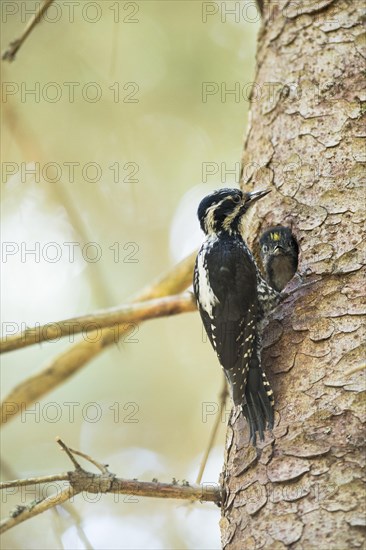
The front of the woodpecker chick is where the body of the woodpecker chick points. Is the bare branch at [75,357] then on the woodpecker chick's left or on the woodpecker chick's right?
on the woodpecker chick's right

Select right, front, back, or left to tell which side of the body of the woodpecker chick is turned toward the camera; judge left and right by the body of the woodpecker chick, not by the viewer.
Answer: front

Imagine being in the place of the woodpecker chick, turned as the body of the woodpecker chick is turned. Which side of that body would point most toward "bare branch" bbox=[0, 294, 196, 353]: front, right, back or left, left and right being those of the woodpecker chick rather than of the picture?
right
